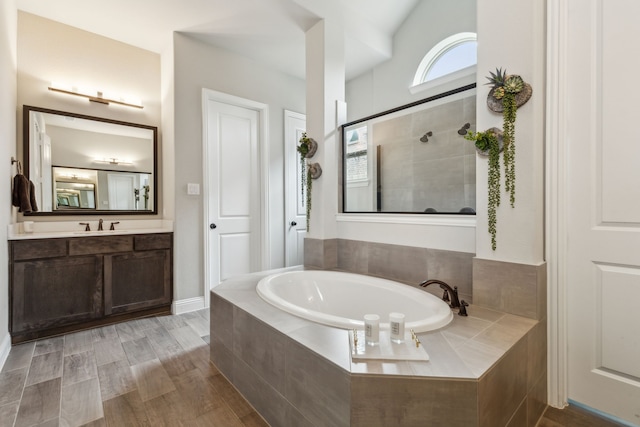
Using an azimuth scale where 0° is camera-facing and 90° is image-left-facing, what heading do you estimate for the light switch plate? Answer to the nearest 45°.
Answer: approximately 0°

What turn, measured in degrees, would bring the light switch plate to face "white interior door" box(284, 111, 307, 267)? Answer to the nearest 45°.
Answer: approximately 90° to its left

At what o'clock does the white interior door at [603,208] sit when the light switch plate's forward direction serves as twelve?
The white interior door is roughly at 11 o'clock from the light switch plate.
